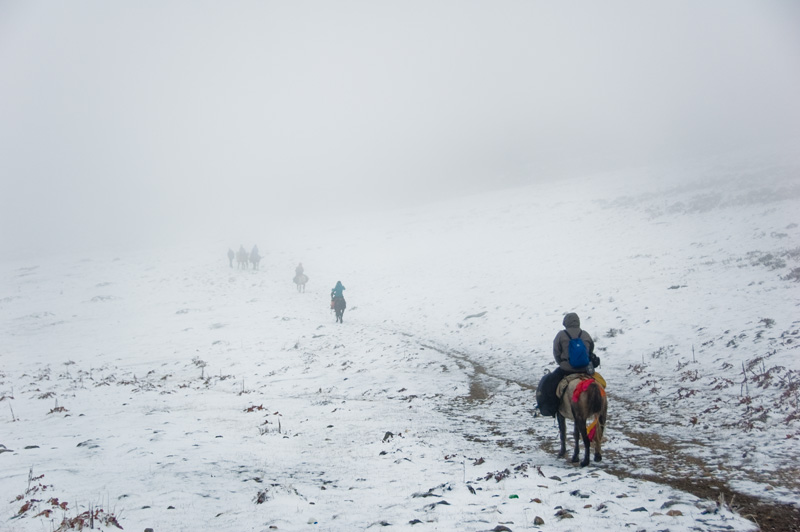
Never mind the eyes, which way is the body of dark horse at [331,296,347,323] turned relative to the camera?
away from the camera

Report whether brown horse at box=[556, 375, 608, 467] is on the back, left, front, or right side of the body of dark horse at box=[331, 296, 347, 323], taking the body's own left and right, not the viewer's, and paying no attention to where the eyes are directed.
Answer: back

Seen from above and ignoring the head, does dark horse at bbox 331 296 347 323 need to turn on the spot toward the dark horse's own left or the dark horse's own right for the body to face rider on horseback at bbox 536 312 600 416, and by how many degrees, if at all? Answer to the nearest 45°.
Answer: approximately 180°

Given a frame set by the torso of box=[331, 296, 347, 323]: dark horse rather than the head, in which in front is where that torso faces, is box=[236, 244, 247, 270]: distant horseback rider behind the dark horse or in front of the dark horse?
in front

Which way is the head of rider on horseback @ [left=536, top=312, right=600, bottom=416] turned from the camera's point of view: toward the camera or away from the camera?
away from the camera

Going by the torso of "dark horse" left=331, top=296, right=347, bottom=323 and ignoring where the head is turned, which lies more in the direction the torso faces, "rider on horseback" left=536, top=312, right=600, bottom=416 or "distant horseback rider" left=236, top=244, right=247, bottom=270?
the distant horseback rider
